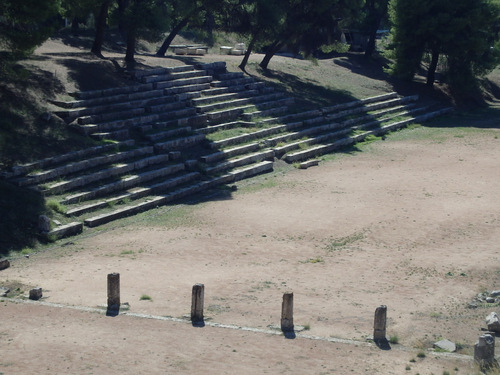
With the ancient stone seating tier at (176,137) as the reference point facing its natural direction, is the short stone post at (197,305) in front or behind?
in front

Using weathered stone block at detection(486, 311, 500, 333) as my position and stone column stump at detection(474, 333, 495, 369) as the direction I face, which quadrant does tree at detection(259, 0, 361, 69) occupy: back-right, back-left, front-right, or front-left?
back-right

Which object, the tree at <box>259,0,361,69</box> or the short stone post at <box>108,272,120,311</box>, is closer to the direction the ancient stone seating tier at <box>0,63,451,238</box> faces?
the short stone post

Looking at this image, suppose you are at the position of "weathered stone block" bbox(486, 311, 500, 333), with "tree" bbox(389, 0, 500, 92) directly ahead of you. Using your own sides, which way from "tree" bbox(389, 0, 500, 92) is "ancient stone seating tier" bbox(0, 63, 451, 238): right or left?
left

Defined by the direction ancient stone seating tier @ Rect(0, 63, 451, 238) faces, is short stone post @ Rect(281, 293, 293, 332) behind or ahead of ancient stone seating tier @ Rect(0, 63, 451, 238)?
ahead

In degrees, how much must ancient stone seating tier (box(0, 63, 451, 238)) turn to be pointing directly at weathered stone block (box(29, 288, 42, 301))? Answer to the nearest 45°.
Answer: approximately 45° to its right

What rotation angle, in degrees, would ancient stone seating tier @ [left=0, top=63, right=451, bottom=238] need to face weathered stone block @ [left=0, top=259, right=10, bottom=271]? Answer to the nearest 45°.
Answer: approximately 45° to its right

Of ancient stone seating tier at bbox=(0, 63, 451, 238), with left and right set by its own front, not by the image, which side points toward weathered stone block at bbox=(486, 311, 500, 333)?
front

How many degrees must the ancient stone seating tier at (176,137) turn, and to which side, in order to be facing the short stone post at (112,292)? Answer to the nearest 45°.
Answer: approximately 45° to its right

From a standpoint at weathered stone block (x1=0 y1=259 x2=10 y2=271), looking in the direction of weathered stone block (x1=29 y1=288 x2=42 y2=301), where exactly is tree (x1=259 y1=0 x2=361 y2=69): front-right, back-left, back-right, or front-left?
back-left

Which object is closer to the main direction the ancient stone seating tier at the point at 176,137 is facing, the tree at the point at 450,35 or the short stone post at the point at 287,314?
the short stone post

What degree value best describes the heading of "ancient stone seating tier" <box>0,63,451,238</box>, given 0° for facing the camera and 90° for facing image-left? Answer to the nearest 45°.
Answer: approximately 315°
